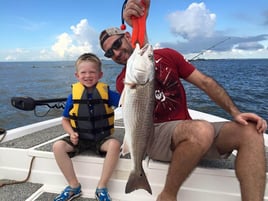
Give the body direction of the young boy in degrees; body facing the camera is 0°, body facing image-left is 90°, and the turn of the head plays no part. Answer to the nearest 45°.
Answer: approximately 0°

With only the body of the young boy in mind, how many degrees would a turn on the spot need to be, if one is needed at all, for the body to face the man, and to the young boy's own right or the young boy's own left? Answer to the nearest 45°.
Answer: approximately 45° to the young boy's own left
